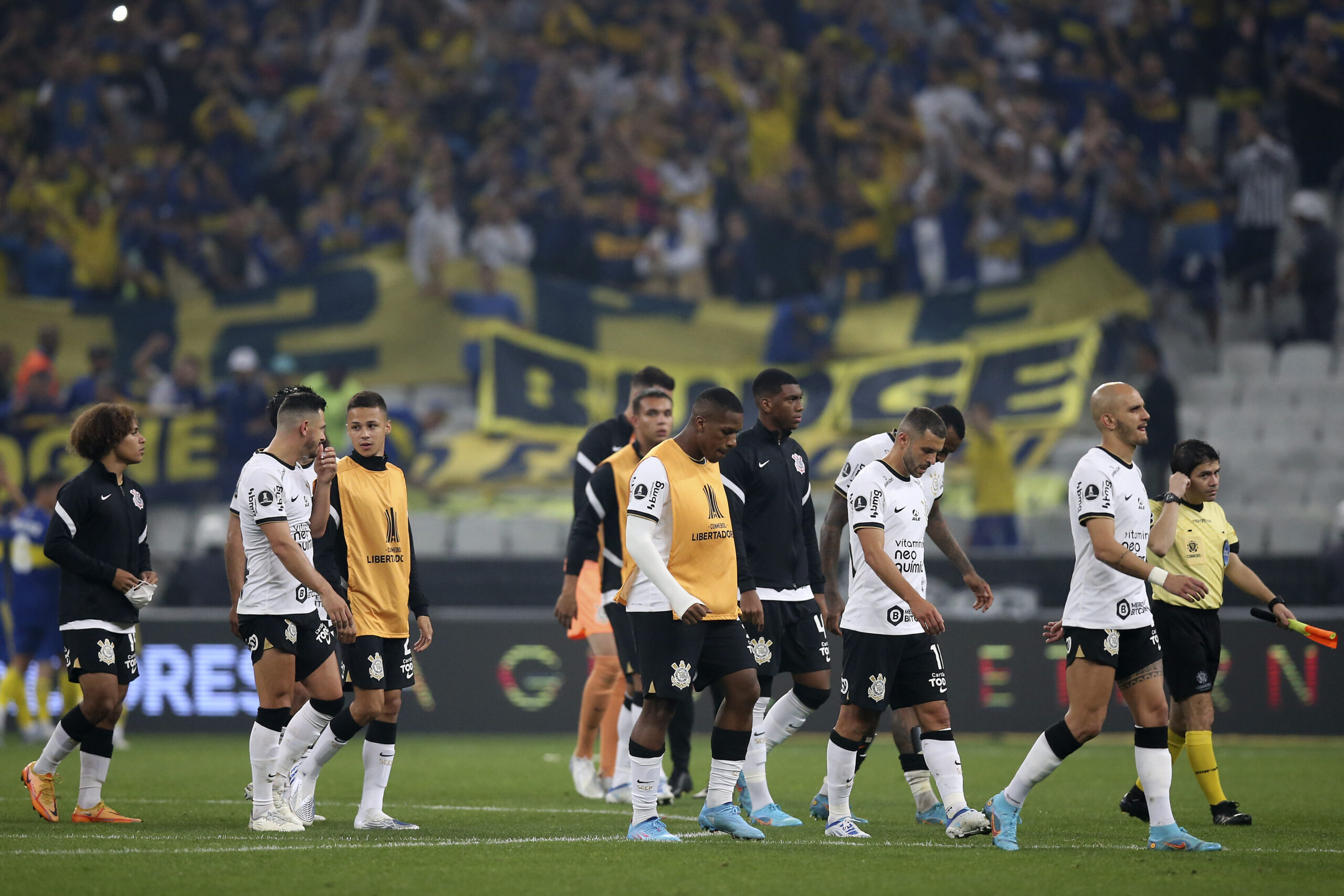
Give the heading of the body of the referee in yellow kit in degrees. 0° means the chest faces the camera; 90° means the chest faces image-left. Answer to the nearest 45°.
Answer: approximately 315°

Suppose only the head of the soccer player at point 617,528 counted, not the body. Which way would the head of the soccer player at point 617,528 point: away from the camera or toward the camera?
toward the camera

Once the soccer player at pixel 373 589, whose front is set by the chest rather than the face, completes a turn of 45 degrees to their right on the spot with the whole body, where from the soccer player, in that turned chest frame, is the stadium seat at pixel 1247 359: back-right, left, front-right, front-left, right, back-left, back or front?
back-left

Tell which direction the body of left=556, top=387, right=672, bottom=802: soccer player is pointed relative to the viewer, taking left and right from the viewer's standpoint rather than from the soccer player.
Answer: facing the viewer and to the right of the viewer

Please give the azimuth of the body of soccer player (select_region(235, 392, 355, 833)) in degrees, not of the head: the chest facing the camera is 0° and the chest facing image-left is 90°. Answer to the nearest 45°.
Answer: approximately 315°

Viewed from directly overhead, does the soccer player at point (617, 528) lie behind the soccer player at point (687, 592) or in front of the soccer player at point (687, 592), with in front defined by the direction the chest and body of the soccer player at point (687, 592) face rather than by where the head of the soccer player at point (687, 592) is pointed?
behind

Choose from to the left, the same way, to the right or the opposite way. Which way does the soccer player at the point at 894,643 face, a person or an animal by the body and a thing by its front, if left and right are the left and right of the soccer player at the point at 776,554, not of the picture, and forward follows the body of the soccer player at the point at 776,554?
the same way

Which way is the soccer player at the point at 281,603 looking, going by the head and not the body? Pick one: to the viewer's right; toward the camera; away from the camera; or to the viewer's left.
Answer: to the viewer's right

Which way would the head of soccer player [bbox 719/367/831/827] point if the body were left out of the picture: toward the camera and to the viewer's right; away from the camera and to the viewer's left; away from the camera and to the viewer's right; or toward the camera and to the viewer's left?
toward the camera and to the viewer's right

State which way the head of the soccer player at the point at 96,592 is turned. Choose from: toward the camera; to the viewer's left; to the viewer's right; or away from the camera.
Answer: to the viewer's right

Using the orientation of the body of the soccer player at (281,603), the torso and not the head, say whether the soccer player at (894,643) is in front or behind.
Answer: in front

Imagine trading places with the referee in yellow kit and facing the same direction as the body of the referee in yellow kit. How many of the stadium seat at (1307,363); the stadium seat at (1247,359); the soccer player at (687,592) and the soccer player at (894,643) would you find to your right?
2
